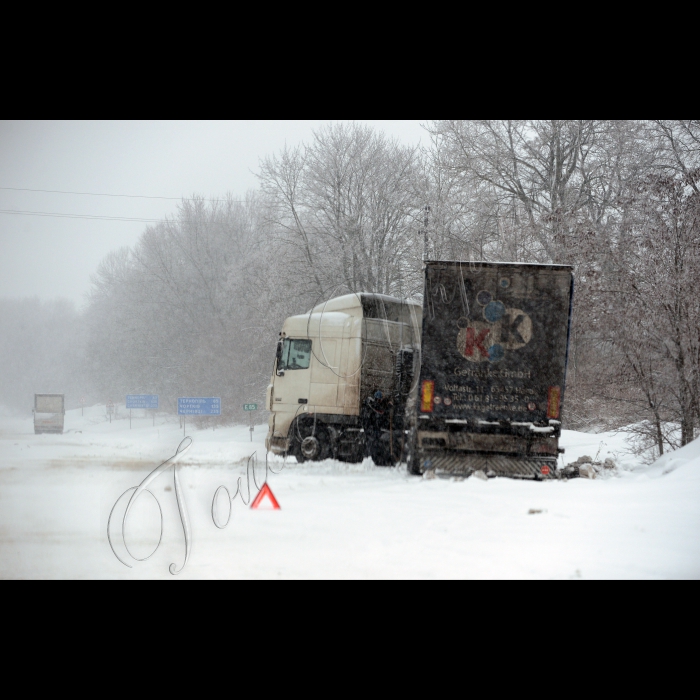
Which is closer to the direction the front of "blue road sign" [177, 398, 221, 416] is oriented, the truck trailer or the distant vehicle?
the truck trailer

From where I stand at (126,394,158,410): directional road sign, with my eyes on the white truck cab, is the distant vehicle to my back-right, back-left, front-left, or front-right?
back-right

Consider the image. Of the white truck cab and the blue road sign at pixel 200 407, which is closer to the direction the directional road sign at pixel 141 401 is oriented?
the white truck cab

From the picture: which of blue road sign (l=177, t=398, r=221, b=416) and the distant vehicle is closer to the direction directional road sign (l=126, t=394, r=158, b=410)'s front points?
the blue road sign

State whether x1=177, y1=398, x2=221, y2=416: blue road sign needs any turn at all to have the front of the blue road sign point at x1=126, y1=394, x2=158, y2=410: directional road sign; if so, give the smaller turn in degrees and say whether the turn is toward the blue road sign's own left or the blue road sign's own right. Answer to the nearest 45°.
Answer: approximately 135° to the blue road sign's own right

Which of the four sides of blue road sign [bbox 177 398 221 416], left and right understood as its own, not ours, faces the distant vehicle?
right

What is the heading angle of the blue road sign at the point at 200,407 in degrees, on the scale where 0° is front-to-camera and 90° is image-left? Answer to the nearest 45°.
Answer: approximately 0°

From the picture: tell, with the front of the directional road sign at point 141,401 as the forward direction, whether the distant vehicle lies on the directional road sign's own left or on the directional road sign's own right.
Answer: on the directional road sign's own right

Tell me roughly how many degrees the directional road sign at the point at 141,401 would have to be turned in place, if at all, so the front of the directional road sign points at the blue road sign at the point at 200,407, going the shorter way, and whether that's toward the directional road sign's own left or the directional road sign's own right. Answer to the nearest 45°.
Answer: approximately 45° to the directional road sign's own left

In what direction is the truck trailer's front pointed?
away from the camera
